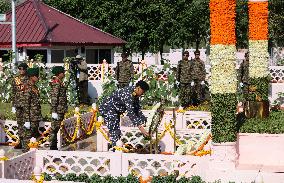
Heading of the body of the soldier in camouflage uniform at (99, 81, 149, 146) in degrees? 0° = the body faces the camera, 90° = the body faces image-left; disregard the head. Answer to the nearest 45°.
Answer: approximately 270°

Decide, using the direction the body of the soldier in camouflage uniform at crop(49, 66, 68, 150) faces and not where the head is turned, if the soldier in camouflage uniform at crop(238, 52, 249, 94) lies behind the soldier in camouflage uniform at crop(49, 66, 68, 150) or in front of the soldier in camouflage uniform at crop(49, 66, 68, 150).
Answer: in front

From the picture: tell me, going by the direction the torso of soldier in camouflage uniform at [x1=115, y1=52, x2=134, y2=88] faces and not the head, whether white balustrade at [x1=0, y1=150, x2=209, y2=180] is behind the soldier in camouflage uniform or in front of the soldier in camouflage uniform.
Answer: in front

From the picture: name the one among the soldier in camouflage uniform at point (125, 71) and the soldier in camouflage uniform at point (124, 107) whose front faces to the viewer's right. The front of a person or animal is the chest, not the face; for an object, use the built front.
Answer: the soldier in camouflage uniform at point (124, 107)

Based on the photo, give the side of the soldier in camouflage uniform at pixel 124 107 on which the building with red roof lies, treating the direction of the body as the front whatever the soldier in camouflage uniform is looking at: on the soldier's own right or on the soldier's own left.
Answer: on the soldier's own left

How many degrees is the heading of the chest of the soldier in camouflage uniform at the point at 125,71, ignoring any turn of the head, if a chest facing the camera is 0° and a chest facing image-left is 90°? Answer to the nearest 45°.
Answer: approximately 0°
